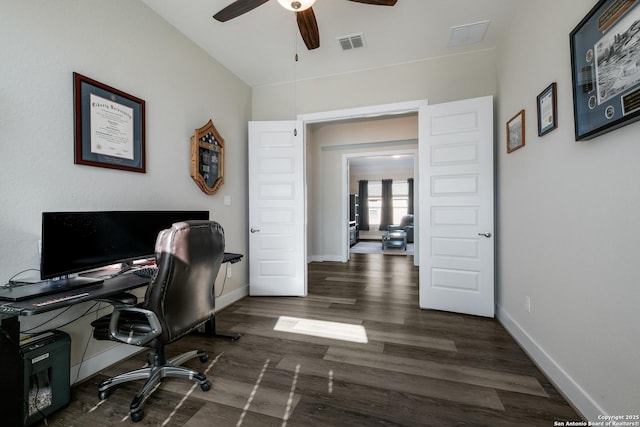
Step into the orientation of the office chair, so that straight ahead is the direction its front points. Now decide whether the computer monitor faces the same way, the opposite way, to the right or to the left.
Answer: the opposite way

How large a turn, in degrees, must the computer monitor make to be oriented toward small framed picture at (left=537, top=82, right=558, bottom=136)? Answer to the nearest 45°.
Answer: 0° — it already faces it

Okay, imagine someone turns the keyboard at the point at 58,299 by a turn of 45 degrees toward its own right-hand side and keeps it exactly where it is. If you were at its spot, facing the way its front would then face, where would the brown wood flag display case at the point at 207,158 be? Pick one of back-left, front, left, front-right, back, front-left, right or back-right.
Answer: back-left

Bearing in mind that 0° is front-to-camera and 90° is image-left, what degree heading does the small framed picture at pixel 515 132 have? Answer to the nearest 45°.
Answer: approximately 45°

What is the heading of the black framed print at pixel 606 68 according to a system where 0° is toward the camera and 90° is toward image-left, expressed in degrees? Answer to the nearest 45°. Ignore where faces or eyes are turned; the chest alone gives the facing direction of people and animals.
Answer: approximately 45°

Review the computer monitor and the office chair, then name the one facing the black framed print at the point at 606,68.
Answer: the computer monitor

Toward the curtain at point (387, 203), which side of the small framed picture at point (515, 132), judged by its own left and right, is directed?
right

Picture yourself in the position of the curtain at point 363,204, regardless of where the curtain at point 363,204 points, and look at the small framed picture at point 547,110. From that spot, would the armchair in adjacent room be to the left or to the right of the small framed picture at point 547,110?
left

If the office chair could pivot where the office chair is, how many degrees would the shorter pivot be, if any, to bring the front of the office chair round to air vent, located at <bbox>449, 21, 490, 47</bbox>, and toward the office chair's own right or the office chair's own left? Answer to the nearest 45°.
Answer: approximately 135° to the office chair's own right

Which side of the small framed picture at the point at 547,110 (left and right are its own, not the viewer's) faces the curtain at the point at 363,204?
right

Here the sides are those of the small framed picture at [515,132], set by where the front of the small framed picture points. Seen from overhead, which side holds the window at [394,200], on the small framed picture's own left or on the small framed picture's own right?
on the small framed picture's own right

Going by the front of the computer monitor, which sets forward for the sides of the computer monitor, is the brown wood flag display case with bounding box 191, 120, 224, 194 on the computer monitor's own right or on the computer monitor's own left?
on the computer monitor's own left
